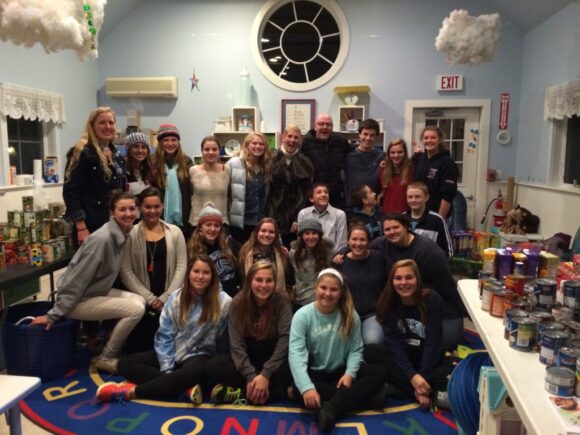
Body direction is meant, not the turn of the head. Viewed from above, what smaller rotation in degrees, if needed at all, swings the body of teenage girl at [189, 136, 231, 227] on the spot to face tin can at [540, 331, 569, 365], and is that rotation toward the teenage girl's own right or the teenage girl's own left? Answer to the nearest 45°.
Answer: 0° — they already face it

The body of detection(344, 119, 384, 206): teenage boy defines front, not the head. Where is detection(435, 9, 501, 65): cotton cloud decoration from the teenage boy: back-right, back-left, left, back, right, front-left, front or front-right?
back-left

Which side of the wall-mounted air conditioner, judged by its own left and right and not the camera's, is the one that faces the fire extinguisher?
left

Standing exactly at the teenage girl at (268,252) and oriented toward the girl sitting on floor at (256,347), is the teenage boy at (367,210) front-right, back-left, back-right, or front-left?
back-left

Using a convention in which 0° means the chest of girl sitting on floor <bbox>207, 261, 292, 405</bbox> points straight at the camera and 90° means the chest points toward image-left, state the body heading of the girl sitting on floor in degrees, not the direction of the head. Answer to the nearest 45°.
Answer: approximately 0°

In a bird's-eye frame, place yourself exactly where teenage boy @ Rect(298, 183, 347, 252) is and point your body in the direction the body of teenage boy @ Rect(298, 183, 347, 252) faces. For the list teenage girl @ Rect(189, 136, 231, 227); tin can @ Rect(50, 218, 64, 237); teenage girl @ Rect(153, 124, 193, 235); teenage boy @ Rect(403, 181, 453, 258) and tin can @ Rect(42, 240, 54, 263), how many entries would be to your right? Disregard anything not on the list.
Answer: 4

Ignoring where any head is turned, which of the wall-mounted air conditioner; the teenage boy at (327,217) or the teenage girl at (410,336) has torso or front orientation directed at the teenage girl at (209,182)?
the wall-mounted air conditioner

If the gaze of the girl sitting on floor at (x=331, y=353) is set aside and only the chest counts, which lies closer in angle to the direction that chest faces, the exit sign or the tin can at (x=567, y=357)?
the tin can

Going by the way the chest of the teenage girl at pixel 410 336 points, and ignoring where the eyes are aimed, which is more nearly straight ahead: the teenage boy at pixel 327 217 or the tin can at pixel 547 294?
the tin can
